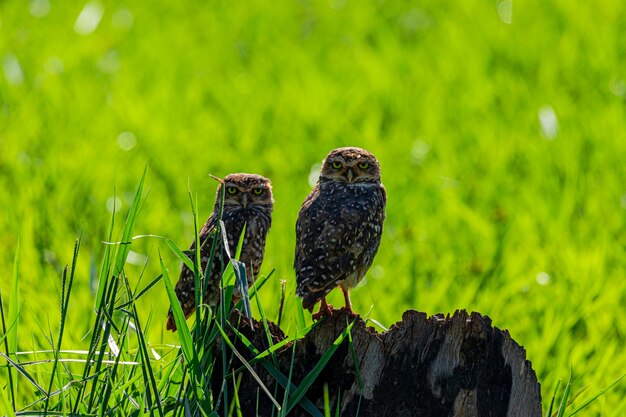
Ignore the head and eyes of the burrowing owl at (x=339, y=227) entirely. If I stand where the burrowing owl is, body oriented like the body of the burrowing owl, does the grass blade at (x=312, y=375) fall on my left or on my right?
on my right
